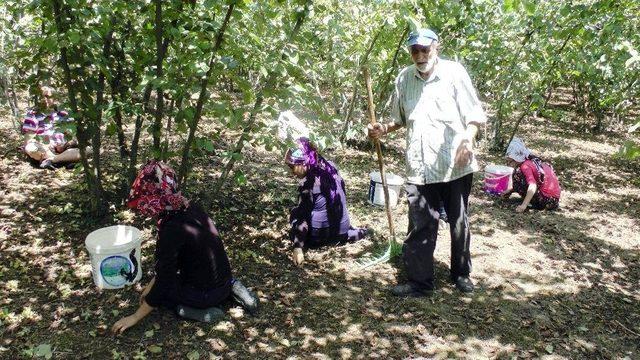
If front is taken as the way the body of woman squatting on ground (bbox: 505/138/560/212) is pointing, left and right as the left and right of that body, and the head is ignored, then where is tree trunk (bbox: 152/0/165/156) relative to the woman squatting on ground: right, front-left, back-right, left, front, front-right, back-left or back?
front-left

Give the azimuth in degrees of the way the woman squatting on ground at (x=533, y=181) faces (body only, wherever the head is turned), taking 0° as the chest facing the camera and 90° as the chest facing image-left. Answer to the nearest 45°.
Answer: approximately 90°

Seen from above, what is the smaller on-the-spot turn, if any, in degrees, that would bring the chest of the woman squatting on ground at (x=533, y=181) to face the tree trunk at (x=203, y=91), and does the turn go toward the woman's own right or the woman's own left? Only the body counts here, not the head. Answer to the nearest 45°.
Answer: approximately 45° to the woman's own left

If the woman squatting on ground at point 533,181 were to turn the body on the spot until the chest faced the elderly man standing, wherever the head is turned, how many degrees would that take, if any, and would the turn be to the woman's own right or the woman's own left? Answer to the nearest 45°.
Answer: approximately 90° to the woman's own left

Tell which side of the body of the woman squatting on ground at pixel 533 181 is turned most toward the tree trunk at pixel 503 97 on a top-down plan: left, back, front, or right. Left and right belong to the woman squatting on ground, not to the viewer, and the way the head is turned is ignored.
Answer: right

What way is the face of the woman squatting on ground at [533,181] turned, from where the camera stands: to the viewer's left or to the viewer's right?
to the viewer's left

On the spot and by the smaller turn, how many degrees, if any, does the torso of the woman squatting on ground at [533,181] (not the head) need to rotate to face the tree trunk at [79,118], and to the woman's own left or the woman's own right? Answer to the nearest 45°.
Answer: approximately 45° to the woman's own left
